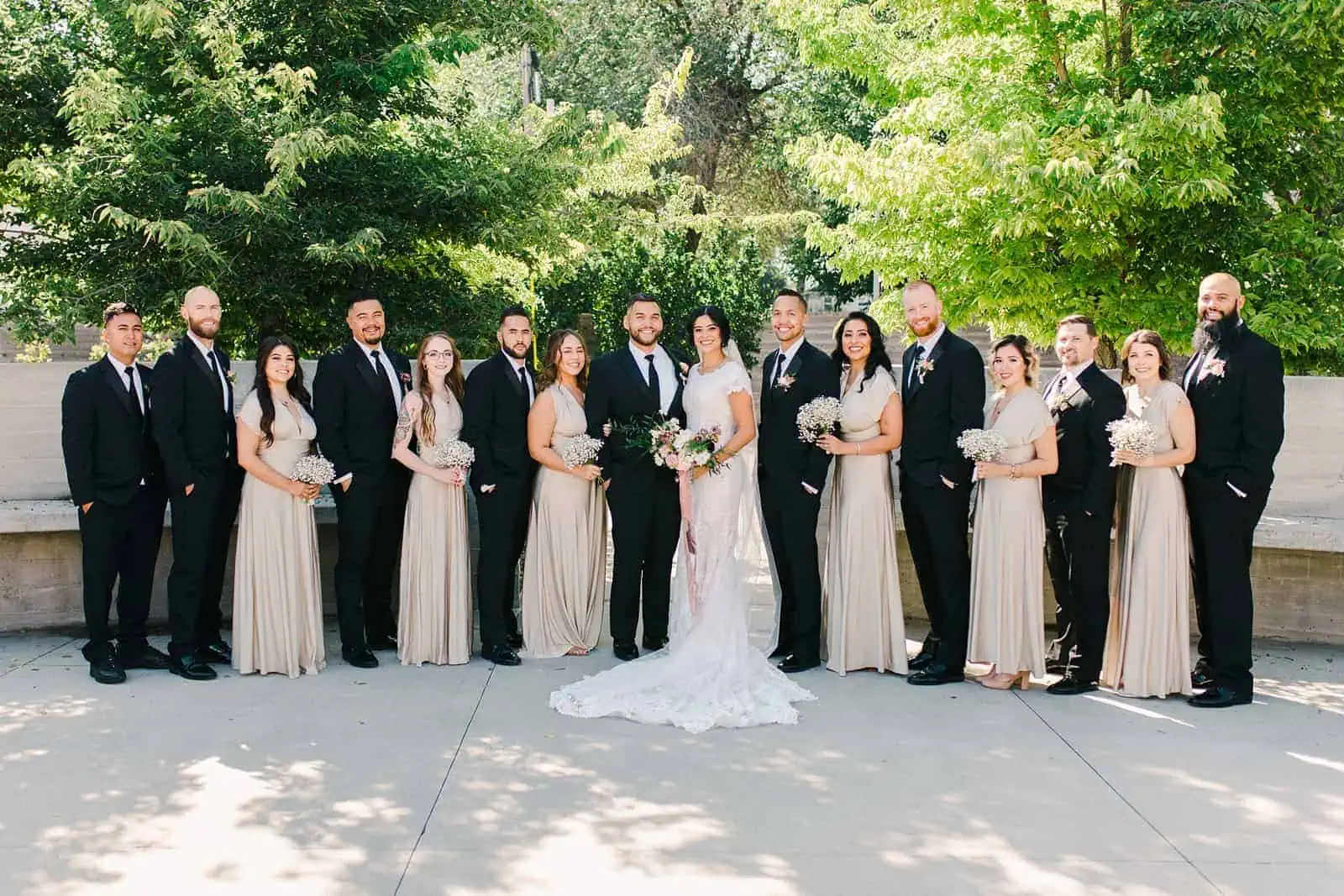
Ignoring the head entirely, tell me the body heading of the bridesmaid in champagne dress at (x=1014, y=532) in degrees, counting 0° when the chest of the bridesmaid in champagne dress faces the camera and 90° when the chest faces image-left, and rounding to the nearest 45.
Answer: approximately 45°

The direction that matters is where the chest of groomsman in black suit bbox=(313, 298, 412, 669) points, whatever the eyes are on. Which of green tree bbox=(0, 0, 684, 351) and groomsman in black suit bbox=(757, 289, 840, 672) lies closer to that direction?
the groomsman in black suit

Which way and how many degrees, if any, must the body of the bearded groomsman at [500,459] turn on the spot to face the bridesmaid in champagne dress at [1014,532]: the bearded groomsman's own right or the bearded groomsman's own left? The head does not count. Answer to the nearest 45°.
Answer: approximately 45° to the bearded groomsman's own left

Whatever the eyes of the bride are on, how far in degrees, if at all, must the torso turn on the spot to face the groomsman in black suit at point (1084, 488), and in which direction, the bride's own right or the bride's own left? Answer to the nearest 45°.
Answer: approximately 135° to the bride's own left

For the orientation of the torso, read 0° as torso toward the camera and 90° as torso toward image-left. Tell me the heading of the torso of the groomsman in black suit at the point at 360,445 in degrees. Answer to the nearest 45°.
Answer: approximately 315°

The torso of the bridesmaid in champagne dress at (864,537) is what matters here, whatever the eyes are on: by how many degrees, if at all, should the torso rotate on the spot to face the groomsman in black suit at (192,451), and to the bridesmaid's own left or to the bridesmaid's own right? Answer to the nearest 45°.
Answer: approximately 45° to the bridesmaid's own right

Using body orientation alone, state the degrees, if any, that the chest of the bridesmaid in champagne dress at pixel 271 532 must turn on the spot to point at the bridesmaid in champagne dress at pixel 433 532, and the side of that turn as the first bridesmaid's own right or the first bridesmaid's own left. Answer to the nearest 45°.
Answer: approximately 45° to the first bridesmaid's own left
